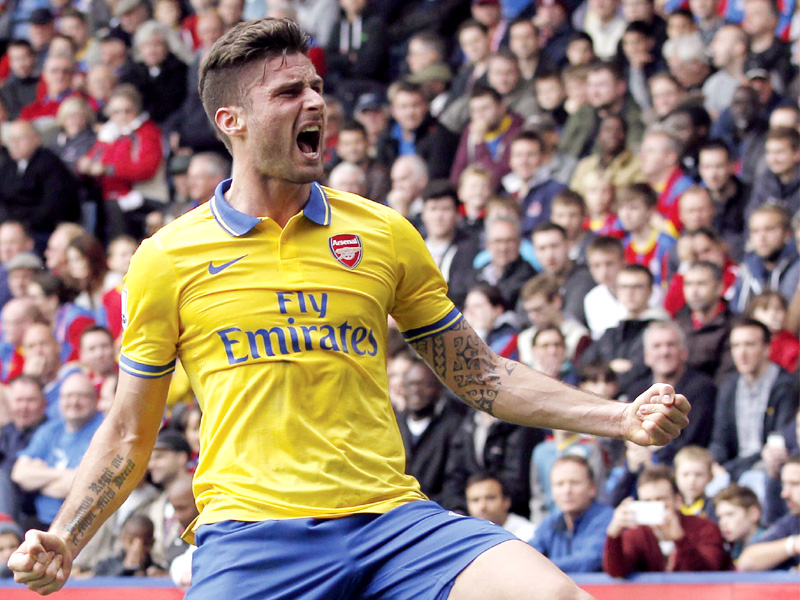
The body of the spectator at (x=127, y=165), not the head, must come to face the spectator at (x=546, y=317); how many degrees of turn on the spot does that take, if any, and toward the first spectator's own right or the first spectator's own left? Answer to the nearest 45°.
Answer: approximately 90° to the first spectator's own left

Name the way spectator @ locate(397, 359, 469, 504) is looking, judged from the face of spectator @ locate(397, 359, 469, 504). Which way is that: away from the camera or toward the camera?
toward the camera

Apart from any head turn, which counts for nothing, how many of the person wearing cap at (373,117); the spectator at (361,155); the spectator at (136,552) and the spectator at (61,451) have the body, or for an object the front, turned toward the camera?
4

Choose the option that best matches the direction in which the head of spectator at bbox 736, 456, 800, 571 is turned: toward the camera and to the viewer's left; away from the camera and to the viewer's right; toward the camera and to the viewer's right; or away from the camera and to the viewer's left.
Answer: toward the camera and to the viewer's left

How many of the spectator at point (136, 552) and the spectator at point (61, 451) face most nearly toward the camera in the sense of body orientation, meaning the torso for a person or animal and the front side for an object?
2

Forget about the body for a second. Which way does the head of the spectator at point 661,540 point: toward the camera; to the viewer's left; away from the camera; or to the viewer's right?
toward the camera

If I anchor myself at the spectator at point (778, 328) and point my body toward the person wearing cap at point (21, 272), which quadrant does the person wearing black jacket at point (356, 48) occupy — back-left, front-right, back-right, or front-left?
front-right

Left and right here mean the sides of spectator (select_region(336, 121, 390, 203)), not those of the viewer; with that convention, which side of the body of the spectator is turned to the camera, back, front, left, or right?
front

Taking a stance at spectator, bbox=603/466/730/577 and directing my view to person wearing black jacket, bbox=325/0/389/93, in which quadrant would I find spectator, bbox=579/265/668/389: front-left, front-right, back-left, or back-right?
front-right

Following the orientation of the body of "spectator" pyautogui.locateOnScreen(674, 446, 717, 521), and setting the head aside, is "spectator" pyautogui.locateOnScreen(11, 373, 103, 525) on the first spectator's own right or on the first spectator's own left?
on the first spectator's own right

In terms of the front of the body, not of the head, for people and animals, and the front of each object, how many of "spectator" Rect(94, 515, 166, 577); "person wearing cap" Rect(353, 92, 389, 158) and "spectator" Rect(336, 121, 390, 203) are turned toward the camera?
3

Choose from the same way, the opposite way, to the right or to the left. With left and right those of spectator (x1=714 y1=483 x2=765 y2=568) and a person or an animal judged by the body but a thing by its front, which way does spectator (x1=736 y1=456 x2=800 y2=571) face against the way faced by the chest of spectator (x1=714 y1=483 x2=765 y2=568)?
the same way

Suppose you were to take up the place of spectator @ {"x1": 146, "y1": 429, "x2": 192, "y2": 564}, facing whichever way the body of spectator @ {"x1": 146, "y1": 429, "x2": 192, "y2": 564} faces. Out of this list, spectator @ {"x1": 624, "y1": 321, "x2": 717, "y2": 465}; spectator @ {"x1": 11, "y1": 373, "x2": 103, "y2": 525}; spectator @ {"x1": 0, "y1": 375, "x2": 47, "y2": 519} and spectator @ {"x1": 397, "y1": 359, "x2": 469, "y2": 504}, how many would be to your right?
2

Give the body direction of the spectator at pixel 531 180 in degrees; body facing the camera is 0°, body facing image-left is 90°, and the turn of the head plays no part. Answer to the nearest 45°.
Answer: approximately 45°

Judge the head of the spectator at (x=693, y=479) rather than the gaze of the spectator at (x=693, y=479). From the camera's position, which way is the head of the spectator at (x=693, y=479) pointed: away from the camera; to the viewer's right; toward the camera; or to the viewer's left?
toward the camera

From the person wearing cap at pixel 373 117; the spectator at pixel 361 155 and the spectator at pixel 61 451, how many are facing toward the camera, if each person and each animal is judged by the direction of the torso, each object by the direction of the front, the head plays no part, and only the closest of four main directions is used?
3
